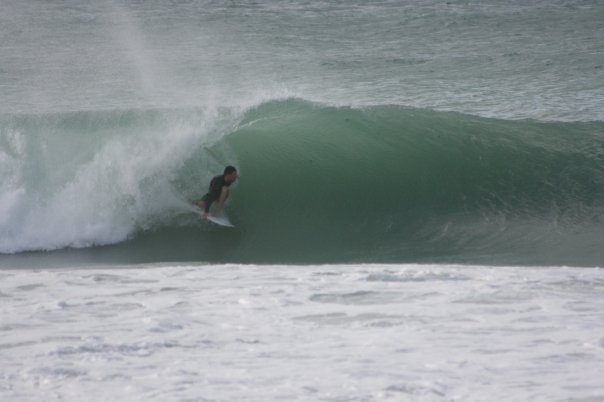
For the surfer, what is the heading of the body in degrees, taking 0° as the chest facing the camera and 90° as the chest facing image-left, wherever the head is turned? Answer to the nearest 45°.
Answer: approximately 270°
